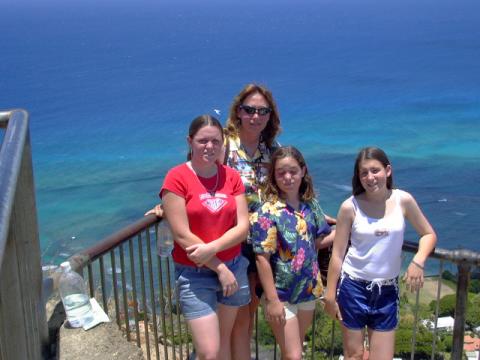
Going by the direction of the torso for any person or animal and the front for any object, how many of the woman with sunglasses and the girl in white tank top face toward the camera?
2

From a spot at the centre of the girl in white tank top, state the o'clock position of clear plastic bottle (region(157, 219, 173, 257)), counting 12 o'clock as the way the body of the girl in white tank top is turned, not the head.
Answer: The clear plastic bottle is roughly at 3 o'clock from the girl in white tank top.

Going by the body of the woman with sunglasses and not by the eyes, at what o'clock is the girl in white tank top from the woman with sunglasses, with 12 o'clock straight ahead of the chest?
The girl in white tank top is roughly at 10 o'clock from the woman with sunglasses.

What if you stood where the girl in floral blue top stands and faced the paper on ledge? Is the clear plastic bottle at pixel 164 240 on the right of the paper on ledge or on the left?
right

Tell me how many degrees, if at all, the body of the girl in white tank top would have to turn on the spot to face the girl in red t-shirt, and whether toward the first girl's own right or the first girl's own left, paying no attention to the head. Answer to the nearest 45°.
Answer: approximately 90° to the first girl's own right

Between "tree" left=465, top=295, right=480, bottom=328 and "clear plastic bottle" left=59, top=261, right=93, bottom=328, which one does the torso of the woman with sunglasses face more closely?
the clear plastic bottle

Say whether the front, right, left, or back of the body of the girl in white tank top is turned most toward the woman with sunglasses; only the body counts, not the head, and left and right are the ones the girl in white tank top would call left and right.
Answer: right

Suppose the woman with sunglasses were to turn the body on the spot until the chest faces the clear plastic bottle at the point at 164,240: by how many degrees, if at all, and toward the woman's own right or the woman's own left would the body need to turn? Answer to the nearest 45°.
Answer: approximately 90° to the woman's own right

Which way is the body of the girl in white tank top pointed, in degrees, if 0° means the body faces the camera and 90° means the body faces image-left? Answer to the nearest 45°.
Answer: approximately 0°

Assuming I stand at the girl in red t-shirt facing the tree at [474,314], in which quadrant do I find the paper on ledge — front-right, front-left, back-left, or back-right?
back-left
